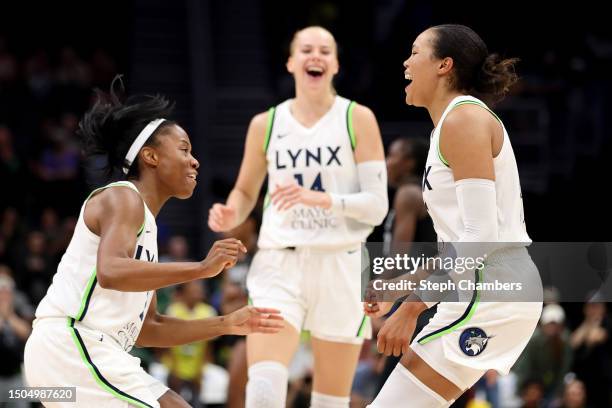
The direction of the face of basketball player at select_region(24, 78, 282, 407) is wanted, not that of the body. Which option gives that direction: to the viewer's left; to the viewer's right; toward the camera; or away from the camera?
to the viewer's right

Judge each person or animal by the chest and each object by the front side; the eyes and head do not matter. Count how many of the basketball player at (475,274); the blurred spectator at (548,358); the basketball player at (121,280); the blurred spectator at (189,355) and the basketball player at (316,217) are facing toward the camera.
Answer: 3

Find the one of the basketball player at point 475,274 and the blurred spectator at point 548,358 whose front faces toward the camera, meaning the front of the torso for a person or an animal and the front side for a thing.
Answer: the blurred spectator

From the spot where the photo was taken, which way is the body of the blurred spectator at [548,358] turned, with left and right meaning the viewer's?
facing the viewer

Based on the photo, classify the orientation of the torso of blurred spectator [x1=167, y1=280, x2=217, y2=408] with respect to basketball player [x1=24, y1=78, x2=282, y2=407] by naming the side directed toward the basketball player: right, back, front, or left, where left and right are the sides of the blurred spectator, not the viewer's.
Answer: front

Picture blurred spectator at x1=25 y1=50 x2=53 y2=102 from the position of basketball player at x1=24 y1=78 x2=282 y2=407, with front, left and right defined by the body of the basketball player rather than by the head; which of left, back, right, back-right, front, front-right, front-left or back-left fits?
left

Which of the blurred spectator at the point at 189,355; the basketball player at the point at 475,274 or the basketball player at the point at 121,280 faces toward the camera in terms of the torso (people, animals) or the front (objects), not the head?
the blurred spectator

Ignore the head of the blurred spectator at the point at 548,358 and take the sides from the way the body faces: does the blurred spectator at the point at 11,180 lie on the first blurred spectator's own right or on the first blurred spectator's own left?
on the first blurred spectator's own right

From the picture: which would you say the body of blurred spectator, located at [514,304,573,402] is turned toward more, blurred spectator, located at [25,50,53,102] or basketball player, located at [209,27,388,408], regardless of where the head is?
the basketball player

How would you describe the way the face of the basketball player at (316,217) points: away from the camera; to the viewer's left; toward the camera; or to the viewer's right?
toward the camera

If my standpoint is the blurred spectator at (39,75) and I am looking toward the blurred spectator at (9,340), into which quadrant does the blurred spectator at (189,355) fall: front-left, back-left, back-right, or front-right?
front-left

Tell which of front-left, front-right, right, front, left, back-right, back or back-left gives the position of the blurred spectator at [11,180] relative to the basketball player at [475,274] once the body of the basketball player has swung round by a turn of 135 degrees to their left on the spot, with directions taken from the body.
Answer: back

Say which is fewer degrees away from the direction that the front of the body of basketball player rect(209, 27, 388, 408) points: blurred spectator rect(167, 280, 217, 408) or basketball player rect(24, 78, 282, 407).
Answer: the basketball player

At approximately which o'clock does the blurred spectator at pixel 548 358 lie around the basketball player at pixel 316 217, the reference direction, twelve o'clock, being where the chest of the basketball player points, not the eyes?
The blurred spectator is roughly at 7 o'clock from the basketball player.

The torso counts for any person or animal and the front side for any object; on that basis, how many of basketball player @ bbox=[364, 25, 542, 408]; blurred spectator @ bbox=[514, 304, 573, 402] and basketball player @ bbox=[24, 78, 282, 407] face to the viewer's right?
1

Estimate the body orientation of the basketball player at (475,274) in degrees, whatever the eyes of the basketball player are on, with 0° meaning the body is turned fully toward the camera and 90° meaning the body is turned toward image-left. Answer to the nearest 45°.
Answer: approximately 90°

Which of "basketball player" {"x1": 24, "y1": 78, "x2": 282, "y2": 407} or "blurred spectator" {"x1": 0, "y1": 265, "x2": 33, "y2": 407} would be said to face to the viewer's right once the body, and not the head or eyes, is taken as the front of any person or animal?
the basketball player

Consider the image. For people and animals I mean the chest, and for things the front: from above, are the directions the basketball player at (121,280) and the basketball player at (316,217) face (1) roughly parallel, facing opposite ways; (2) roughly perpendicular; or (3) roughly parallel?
roughly perpendicular
